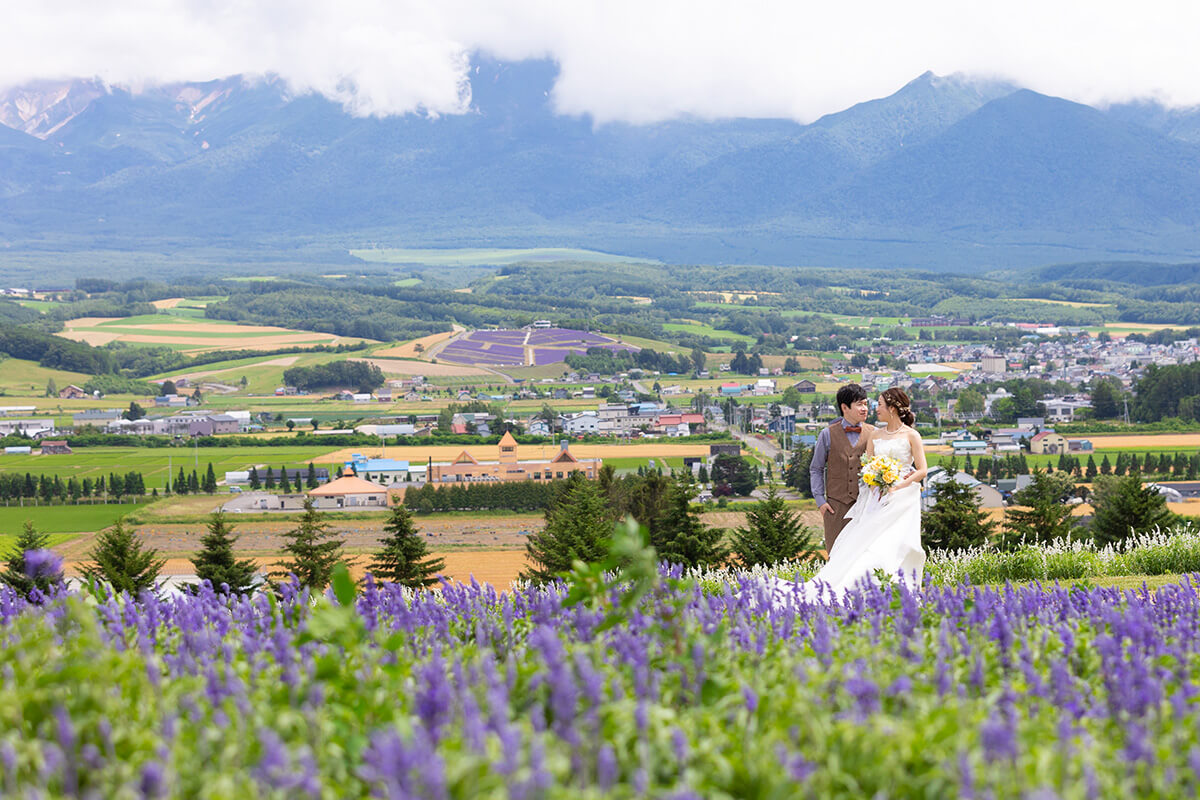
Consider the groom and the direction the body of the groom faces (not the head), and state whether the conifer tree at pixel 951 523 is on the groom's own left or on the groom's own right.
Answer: on the groom's own left

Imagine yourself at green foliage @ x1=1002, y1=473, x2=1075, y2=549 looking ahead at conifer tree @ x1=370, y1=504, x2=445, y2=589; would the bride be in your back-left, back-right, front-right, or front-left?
front-left

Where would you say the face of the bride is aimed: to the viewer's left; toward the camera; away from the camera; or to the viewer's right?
to the viewer's left

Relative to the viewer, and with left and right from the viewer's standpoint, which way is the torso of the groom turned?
facing the viewer and to the right of the viewer

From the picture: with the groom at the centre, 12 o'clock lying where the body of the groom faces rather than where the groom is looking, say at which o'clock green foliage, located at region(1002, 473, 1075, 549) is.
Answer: The green foliage is roughly at 8 o'clock from the groom.

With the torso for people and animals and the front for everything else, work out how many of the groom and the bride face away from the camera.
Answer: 0

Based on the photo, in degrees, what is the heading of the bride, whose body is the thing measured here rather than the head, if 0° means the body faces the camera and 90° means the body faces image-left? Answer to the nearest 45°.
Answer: approximately 45°

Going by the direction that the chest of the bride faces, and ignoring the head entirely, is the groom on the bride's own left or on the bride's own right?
on the bride's own right

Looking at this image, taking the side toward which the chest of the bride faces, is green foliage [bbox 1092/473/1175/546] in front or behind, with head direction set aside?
behind

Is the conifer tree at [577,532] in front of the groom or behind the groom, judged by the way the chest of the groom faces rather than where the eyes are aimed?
behind

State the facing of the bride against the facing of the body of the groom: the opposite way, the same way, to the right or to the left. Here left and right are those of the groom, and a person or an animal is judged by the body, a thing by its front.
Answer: to the right
